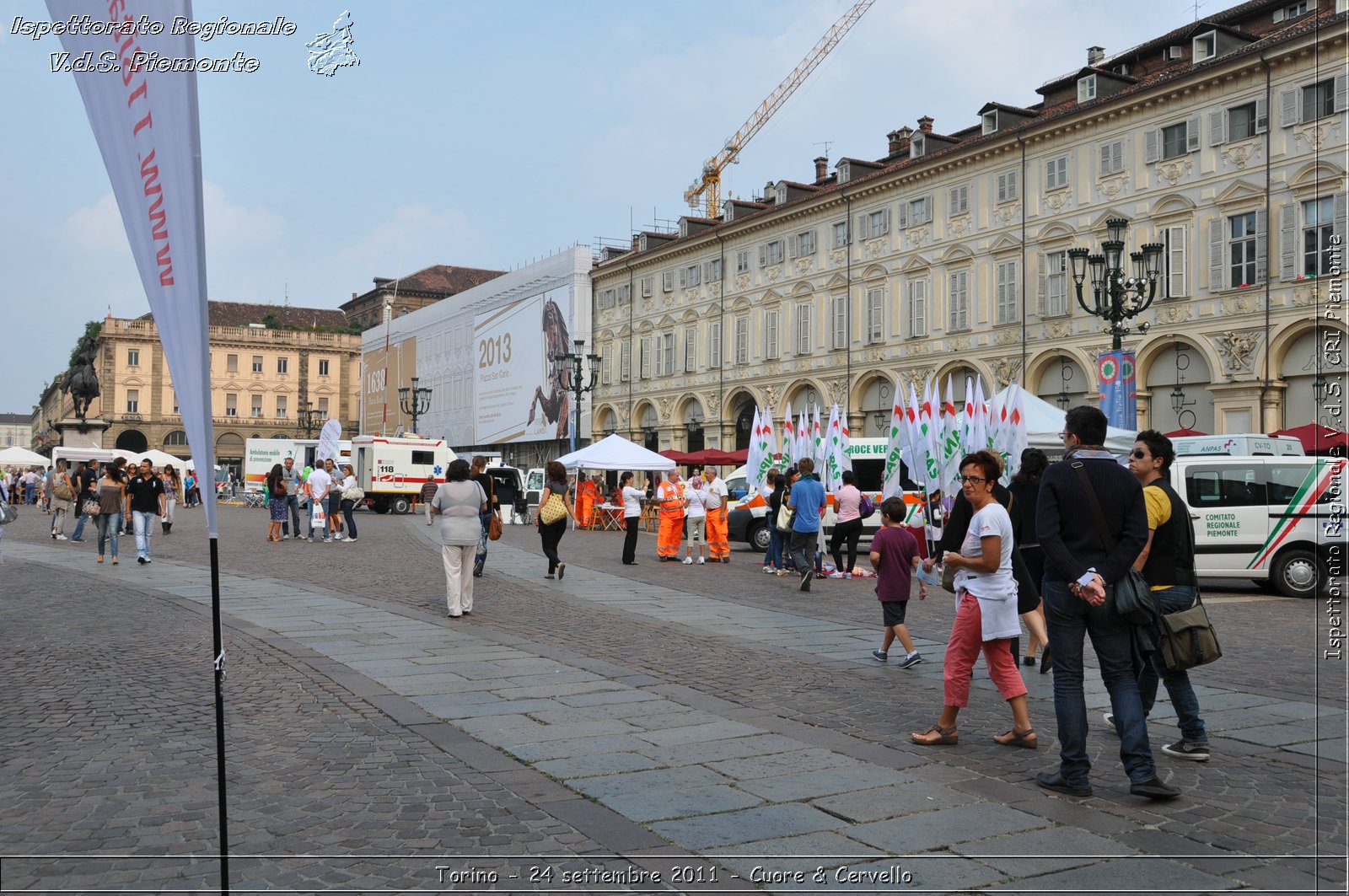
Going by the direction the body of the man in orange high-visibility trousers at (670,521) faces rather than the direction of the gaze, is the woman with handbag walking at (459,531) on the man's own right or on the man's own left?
on the man's own right

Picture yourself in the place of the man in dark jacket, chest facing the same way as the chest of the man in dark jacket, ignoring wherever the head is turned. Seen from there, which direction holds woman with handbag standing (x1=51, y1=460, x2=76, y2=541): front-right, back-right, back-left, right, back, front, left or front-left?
front-left

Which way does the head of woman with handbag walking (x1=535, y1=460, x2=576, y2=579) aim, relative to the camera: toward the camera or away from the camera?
away from the camera

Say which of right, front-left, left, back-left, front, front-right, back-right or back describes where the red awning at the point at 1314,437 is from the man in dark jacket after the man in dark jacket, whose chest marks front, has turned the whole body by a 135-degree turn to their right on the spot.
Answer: back-left

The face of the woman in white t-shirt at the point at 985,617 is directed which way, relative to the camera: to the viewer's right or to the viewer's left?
to the viewer's left

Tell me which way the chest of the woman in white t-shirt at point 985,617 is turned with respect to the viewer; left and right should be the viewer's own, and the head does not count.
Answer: facing to the left of the viewer

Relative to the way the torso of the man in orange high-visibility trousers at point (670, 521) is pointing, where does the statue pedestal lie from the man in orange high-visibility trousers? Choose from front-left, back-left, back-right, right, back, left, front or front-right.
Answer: back

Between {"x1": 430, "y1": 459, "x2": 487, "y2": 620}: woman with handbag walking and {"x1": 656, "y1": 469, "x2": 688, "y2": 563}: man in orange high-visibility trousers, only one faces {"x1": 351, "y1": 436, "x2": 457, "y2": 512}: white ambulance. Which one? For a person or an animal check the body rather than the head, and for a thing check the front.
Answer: the woman with handbag walking

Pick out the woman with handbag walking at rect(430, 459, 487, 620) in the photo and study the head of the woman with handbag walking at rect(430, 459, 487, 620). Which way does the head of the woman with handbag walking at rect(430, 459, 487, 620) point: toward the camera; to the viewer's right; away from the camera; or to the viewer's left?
away from the camera

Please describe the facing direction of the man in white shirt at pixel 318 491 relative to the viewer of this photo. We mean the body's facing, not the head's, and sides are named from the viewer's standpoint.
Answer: facing away from the viewer

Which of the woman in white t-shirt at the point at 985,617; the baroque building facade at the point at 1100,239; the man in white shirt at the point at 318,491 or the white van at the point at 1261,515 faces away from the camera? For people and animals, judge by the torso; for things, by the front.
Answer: the man in white shirt

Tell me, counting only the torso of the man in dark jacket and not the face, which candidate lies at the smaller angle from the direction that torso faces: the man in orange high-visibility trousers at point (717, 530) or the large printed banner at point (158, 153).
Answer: the man in orange high-visibility trousers

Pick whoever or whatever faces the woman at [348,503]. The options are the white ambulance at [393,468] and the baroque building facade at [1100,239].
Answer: the baroque building facade
